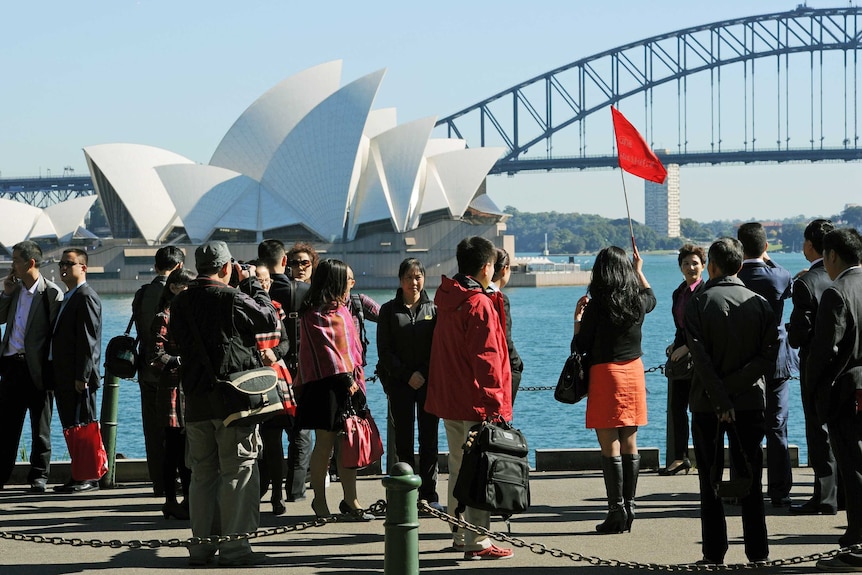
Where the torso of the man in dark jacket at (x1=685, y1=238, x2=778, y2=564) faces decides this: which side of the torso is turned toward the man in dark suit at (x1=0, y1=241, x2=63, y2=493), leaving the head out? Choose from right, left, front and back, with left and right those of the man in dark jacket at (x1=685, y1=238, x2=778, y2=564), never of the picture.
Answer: left

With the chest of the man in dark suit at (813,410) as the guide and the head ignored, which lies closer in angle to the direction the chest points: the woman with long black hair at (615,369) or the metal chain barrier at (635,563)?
the woman with long black hair

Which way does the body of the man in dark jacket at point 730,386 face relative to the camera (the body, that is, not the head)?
away from the camera

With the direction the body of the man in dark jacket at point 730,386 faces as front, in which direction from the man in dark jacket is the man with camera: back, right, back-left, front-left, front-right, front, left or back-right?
left

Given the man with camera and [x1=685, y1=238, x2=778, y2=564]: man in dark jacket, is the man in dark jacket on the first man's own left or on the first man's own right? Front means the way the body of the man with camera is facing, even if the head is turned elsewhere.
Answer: on the first man's own right

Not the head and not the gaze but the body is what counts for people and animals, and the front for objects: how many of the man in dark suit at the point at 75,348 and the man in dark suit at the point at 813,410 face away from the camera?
0

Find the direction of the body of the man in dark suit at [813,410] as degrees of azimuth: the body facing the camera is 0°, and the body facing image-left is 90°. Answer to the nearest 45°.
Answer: approximately 90°

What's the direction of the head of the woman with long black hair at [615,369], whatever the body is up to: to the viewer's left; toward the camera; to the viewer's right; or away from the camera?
away from the camera

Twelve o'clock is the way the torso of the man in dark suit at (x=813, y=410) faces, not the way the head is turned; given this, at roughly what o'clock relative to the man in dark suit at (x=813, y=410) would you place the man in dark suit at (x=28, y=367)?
the man in dark suit at (x=28, y=367) is roughly at 12 o'clock from the man in dark suit at (x=813, y=410).

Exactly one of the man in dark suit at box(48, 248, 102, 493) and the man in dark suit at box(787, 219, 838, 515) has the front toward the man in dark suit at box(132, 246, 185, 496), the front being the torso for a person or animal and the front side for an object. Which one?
the man in dark suit at box(787, 219, 838, 515)

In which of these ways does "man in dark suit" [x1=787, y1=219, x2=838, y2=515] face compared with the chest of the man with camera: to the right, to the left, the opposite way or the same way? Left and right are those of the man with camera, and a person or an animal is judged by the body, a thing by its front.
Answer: to the left

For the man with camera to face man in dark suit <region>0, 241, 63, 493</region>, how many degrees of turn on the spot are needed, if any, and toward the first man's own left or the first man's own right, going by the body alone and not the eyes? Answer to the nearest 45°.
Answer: approximately 90° to the first man's own left
